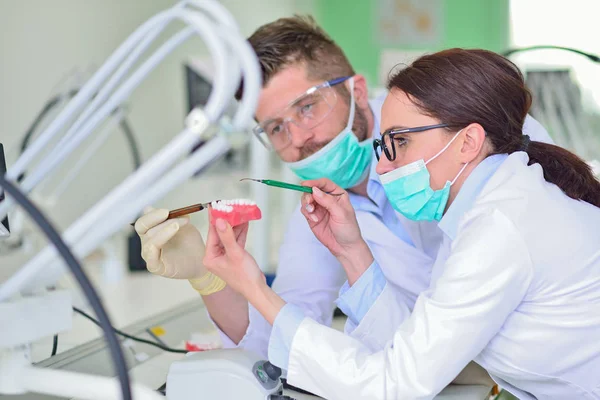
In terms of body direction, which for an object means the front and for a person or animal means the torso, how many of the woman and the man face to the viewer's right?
0

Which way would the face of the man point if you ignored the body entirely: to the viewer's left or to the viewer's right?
to the viewer's left

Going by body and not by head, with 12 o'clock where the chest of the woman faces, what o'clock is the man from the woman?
The man is roughly at 2 o'clock from the woman.

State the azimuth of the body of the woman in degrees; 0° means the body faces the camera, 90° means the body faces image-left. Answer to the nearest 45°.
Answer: approximately 90°

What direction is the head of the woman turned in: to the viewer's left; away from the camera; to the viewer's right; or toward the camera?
to the viewer's left

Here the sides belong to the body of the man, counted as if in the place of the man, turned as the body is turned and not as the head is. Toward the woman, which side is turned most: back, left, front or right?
left
